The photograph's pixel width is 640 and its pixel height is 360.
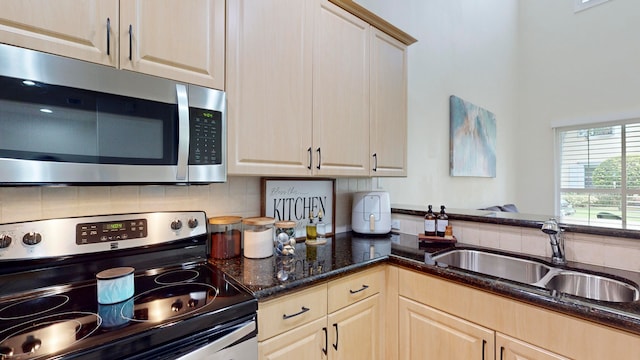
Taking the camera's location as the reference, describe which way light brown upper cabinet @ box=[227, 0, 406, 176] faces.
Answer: facing the viewer and to the right of the viewer

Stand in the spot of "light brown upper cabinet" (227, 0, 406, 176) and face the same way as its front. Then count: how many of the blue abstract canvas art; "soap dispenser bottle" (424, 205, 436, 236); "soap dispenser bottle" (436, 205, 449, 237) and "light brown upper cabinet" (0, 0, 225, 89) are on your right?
1

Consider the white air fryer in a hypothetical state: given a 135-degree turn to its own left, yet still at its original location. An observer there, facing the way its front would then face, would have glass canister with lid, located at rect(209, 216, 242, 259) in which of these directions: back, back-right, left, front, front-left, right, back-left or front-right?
back

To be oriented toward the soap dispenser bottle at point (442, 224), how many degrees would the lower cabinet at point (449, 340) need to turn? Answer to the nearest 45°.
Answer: approximately 135° to its right

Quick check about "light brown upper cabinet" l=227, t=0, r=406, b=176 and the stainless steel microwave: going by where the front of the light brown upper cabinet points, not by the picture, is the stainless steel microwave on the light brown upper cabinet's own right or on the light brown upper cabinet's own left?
on the light brown upper cabinet's own right

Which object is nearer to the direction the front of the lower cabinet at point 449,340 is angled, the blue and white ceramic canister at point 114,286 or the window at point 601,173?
the blue and white ceramic canister

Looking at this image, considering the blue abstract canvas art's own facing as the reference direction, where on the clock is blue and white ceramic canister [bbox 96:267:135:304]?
The blue and white ceramic canister is roughly at 2 o'clock from the blue abstract canvas art.

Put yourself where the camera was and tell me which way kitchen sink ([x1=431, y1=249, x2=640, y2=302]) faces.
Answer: facing the viewer and to the left of the viewer

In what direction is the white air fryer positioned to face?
toward the camera

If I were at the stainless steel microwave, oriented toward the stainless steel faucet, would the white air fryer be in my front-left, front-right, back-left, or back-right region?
front-left

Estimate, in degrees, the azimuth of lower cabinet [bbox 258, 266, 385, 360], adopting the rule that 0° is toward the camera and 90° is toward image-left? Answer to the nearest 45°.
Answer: approximately 315°
